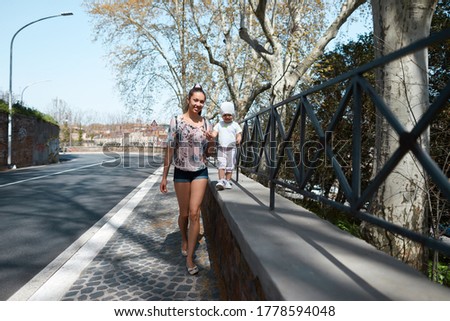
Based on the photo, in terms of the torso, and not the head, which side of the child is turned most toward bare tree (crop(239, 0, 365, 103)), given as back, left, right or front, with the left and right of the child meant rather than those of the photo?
back

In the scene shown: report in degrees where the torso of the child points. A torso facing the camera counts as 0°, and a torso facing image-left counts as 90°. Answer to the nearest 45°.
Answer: approximately 0°

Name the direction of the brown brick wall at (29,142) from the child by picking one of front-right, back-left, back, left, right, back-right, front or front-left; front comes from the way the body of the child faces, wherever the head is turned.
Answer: back-right
